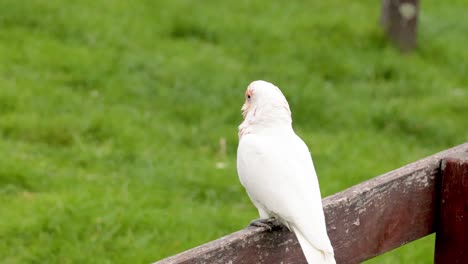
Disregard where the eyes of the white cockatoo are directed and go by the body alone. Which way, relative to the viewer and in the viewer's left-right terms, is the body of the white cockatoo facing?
facing away from the viewer and to the left of the viewer

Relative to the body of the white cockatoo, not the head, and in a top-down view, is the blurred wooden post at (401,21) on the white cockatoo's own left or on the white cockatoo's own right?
on the white cockatoo's own right

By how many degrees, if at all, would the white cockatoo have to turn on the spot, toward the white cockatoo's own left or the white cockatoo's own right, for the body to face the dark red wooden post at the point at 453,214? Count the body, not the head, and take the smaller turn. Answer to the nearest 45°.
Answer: approximately 135° to the white cockatoo's own right
